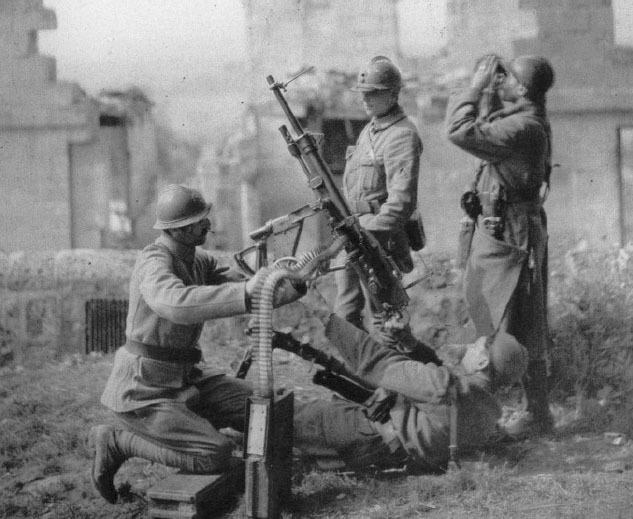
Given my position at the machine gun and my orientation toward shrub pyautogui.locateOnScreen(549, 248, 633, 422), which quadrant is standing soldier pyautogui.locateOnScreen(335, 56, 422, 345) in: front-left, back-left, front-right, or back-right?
front-left

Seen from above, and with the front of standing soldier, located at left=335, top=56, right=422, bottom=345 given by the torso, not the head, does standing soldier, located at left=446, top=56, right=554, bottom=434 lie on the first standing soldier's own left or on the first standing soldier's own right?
on the first standing soldier's own left

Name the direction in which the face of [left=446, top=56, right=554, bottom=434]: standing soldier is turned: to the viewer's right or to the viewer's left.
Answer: to the viewer's left

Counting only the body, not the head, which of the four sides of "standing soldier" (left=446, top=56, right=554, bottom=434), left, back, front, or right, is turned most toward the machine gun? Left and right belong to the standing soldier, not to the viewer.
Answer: front

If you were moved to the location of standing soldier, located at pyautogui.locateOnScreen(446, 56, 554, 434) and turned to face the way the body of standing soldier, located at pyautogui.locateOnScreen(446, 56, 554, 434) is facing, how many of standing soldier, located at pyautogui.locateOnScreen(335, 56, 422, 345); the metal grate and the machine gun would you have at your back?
0

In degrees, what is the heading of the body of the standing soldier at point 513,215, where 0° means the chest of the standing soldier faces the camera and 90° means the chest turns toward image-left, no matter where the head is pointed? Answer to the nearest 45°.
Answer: approximately 90°

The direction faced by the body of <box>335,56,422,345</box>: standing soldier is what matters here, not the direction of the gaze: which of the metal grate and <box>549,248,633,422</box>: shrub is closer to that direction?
the metal grate

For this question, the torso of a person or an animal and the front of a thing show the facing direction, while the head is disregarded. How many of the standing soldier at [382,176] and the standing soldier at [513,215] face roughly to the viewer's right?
0

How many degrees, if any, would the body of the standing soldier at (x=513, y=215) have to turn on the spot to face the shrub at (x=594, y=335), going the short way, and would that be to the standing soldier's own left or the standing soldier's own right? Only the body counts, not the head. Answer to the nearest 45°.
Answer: approximately 135° to the standing soldier's own right

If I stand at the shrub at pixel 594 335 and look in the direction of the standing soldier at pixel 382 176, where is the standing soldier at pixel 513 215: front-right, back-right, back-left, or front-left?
front-left

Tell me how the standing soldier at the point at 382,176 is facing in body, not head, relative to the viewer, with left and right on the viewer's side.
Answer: facing the viewer and to the left of the viewer

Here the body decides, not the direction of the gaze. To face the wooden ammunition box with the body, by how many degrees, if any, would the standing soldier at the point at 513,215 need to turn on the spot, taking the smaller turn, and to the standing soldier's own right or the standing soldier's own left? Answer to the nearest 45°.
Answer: approximately 45° to the standing soldier's own left

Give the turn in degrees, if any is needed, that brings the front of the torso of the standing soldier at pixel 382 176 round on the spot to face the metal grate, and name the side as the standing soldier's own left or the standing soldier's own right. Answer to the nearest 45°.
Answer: approximately 90° to the standing soldier's own right

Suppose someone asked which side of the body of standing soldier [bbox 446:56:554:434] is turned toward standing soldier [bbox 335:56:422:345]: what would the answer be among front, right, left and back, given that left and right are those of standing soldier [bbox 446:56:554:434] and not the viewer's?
front
